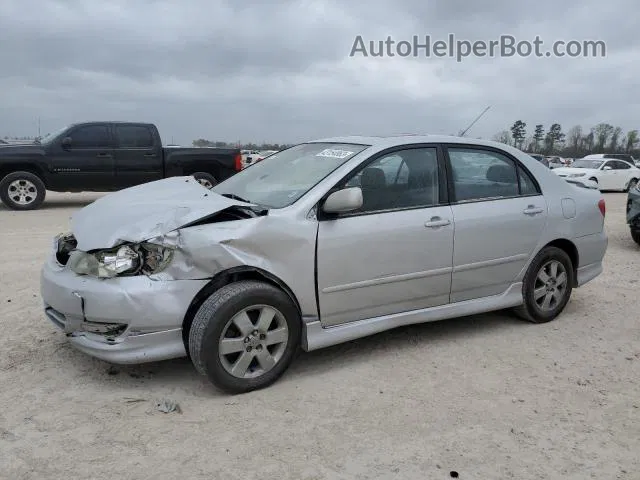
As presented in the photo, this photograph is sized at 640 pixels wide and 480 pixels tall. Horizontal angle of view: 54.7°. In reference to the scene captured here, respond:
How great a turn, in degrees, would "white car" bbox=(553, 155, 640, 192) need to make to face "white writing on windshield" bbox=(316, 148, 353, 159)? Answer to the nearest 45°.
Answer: approximately 45° to its left

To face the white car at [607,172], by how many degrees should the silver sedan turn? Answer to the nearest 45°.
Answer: approximately 180°

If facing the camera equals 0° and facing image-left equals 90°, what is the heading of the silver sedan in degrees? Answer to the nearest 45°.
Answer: approximately 45°

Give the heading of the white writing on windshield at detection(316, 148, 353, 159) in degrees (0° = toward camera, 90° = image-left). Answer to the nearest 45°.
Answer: approximately 45°

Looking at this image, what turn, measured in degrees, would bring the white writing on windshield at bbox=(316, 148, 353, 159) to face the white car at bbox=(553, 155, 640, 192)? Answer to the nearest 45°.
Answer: approximately 180°

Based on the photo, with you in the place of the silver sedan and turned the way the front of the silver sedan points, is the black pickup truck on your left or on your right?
on your right

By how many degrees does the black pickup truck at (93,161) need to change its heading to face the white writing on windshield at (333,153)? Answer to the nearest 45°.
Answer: approximately 90° to its left

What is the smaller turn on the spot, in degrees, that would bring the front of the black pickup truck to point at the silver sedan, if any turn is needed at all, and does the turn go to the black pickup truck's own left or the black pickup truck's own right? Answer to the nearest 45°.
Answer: approximately 90° to the black pickup truck's own left

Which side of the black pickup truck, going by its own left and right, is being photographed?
left

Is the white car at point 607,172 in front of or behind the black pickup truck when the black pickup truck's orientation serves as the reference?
behind
